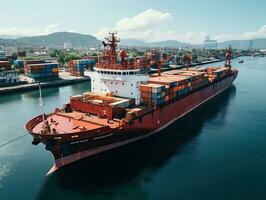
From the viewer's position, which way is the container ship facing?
facing the viewer and to the left of the viewer
